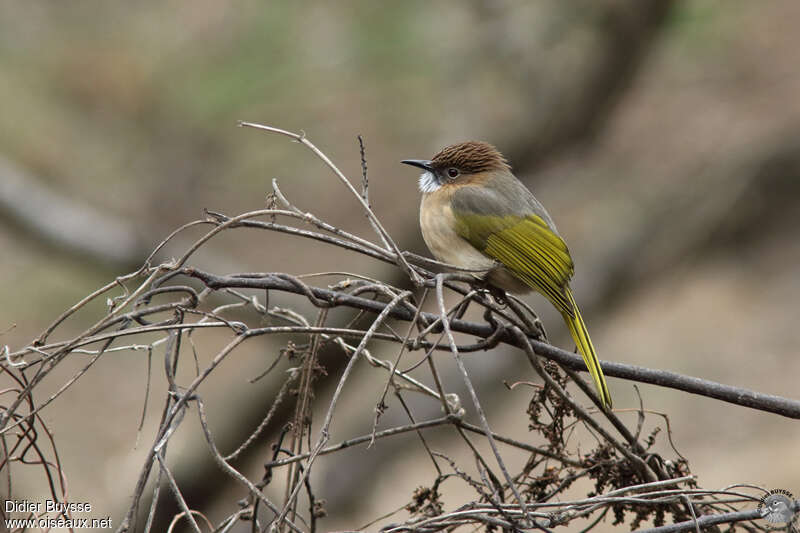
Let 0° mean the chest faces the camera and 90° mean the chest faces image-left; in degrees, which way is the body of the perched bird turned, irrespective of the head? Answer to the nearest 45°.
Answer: approximately 90°
